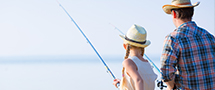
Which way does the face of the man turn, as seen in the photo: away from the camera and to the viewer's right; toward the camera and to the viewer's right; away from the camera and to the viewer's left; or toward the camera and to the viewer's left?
away from the camera and to the viewer's left

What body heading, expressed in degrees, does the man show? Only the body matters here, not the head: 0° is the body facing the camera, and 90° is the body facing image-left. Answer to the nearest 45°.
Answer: approximately 135°

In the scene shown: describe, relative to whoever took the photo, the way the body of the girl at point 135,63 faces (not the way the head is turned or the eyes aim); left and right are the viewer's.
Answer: facing away from the viewer and to the left of the viewer

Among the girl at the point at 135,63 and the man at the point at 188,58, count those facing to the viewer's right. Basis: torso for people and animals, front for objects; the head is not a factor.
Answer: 0

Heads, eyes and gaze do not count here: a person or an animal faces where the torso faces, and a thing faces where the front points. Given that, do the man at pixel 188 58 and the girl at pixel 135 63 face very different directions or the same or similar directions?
same or similar directions
